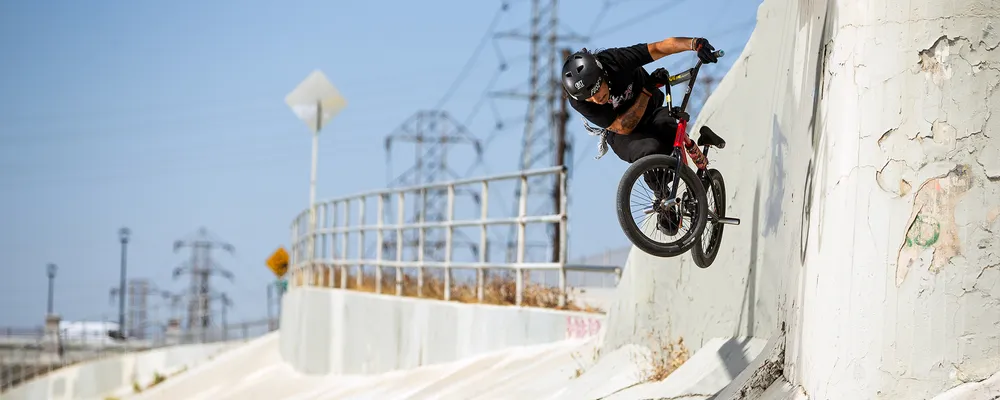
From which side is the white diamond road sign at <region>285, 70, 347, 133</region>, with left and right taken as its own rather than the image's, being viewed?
back

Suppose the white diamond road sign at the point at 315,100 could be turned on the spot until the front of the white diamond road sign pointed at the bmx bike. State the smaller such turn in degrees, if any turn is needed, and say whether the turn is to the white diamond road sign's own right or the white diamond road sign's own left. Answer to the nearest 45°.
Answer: approximately 180°

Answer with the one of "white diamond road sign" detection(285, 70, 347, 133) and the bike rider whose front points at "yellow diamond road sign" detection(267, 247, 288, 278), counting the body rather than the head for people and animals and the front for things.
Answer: "white diamond road sign" detection(285, 70, 347, 133)

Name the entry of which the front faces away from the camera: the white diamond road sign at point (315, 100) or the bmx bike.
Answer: the white diamond road sign

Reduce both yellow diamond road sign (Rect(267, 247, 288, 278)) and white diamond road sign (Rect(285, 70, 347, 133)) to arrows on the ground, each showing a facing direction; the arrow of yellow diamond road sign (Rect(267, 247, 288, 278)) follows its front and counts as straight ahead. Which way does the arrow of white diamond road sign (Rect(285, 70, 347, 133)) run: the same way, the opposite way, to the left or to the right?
the opposite way

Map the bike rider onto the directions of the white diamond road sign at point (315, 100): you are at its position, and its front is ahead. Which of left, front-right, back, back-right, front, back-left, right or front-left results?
back

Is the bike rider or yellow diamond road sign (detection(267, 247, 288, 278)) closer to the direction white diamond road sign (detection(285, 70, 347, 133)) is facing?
the yellow diamond road sign

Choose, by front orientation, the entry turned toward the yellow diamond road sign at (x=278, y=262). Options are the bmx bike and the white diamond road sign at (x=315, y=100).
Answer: the white diamond road sign at (x=315, y=100)

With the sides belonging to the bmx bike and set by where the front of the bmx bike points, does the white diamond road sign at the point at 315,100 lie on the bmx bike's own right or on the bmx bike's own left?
on the bmx bike's own right

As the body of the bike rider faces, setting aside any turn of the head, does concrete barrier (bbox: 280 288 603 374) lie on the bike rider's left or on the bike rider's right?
on the bike rider's right

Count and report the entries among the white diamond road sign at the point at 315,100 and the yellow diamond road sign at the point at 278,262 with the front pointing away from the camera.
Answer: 1

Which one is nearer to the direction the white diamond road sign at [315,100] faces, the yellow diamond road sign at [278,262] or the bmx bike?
the yellow diamond road sign

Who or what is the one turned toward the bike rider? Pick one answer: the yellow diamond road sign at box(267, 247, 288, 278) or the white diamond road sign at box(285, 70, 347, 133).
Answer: the yellow diamond road sign at box(267, 247, 288, 278)
